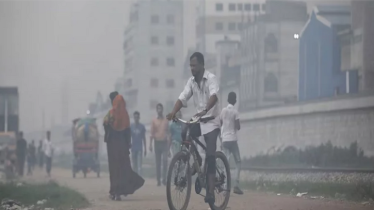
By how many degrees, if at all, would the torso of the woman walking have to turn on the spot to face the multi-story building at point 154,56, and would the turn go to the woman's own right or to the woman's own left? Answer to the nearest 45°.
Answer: approximately 45° to the woman's own right

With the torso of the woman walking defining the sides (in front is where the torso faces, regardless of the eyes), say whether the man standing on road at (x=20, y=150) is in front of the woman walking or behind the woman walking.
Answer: in front

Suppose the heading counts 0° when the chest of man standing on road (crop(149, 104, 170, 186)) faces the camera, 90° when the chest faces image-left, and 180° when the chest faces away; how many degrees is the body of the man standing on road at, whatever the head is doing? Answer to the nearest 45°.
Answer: approximately 0°

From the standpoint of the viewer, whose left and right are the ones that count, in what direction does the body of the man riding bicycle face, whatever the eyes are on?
facing the viewer and to the left of the viewer

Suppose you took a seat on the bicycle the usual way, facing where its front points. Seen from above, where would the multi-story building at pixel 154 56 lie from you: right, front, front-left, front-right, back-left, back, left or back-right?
back-right

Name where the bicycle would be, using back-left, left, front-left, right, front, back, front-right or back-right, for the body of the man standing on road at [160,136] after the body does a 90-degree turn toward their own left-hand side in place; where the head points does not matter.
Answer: right

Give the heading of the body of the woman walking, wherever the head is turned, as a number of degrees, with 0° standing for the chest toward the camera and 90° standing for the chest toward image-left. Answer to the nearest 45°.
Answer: approximately 135°

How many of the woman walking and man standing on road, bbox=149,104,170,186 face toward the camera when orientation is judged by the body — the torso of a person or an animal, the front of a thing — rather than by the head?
1

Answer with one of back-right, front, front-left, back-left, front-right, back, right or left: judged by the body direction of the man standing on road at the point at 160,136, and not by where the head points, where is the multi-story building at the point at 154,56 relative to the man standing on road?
back

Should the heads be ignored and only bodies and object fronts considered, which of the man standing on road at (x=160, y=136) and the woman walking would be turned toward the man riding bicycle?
the man standing on road

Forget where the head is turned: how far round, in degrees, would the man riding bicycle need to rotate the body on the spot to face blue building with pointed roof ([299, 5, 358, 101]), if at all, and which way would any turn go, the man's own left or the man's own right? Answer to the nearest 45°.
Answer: approximately 135° to the man's own right
